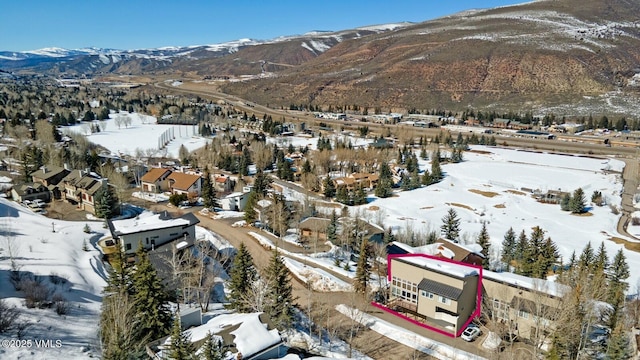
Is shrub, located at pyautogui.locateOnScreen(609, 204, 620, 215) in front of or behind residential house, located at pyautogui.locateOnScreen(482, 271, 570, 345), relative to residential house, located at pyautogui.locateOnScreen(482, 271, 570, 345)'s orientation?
behind

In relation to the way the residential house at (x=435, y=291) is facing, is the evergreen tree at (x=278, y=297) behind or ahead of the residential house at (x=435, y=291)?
ahead

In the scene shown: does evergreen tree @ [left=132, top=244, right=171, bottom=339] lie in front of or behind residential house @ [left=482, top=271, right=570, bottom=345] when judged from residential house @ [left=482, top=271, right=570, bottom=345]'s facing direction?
in front

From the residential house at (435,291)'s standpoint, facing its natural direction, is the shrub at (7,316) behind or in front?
in front

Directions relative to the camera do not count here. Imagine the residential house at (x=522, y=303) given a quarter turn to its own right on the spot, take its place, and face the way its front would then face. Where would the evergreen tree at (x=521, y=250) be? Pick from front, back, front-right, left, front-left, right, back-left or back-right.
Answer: front-right

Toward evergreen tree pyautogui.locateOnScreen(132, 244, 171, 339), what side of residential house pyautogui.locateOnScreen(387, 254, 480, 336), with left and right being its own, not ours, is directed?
front

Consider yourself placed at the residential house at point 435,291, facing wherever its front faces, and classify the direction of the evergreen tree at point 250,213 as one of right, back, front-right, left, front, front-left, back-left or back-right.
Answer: right

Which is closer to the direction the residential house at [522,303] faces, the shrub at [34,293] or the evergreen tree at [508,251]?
the shrub

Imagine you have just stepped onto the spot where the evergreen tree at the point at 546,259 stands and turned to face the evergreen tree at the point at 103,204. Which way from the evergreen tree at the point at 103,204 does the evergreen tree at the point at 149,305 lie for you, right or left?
left

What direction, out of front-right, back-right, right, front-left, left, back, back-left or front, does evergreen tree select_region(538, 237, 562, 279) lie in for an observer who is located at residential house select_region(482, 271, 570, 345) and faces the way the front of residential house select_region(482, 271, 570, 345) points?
back-right

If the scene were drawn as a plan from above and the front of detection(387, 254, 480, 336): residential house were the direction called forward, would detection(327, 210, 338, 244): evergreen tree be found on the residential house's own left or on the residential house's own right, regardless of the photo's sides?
on the residential house's own right

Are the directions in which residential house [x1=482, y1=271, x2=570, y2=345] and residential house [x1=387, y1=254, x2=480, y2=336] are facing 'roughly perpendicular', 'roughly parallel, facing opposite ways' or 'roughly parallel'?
roughly parallel

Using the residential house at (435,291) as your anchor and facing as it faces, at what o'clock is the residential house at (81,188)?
the residential house at (81,188) is roughly at 2 o'clock from the residential house at (435,291).

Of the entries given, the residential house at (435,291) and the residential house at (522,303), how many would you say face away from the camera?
0

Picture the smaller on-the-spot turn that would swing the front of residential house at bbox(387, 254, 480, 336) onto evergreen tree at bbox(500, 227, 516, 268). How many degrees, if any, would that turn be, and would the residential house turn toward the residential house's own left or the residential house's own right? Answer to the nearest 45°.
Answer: approximately 180°

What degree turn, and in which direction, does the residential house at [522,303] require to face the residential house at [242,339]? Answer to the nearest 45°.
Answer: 0° — it already faces it

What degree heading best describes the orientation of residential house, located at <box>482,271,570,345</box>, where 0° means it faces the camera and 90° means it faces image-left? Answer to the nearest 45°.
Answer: approximately 45°

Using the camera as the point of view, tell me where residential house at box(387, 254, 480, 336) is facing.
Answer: facing the viewer and to the left of the viewer

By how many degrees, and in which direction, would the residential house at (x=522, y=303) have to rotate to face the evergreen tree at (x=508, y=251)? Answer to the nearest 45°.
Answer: approximately 135° to its right

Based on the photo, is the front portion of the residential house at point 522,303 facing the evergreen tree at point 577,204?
no
